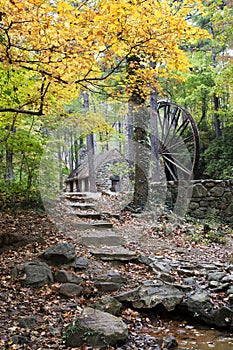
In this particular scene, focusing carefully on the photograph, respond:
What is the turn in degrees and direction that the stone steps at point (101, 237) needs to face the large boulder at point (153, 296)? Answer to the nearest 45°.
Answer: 0° — it already faces it

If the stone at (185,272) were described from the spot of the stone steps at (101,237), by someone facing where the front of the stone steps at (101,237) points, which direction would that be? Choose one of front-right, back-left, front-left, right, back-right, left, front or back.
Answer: front-left

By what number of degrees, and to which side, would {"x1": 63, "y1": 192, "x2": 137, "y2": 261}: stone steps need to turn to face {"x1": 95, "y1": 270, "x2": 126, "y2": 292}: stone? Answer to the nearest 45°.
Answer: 0° — it already faces it

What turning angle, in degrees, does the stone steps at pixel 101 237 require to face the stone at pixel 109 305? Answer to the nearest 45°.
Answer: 0° — it already faces it

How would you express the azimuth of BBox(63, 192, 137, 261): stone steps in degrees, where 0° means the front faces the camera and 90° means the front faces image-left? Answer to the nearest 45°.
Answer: approximately 0°

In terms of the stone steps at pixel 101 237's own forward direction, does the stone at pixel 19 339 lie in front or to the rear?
in front

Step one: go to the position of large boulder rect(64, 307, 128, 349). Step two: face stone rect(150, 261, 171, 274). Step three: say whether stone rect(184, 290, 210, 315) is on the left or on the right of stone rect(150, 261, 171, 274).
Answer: right

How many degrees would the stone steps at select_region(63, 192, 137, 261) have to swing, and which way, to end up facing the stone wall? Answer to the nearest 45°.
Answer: approximately 135° to its left

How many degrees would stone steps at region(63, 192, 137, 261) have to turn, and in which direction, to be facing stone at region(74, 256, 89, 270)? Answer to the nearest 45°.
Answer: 0° — it already faces it

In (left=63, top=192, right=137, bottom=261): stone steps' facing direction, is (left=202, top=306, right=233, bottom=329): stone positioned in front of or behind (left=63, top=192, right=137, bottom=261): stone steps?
in front

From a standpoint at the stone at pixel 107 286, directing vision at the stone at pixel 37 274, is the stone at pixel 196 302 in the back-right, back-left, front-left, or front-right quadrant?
back-left
